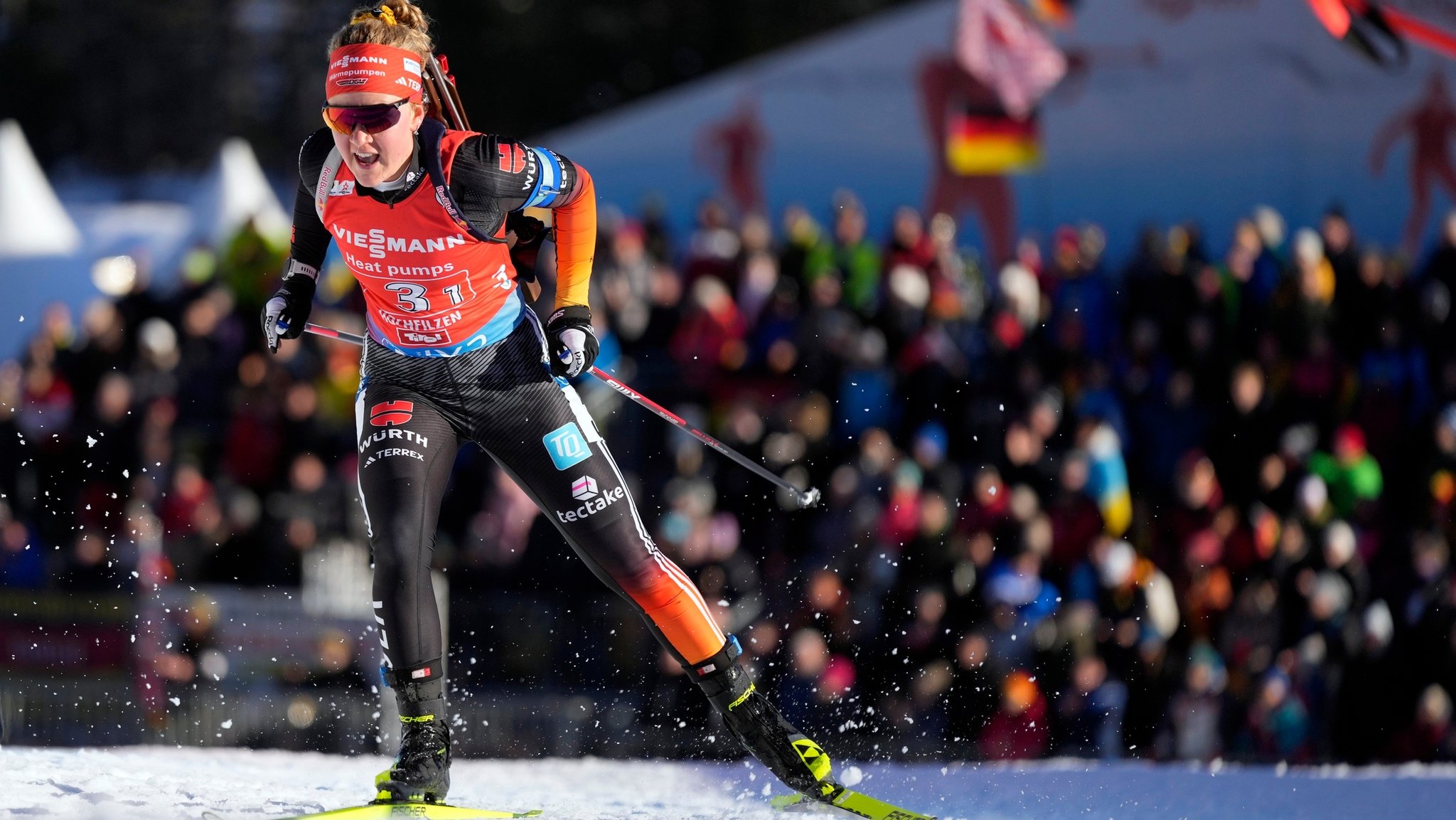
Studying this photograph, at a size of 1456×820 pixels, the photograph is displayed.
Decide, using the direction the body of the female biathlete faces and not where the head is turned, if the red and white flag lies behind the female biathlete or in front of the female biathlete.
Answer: behind

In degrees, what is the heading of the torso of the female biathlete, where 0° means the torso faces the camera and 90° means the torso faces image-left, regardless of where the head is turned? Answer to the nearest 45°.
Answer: approximately 45°

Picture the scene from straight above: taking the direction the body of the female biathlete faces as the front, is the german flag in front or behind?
behind
